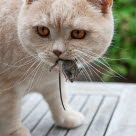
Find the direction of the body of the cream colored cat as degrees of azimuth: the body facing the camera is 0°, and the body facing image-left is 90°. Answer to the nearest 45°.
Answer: approximately 315°
